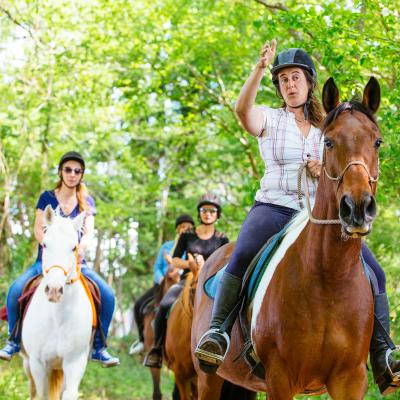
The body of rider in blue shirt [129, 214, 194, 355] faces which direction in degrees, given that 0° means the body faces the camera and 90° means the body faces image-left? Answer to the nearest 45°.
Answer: approximately 315°

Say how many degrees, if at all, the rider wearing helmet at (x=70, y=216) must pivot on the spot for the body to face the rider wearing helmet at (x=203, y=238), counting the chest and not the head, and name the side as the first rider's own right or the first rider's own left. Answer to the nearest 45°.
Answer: approximately 135° to the first rider's own left

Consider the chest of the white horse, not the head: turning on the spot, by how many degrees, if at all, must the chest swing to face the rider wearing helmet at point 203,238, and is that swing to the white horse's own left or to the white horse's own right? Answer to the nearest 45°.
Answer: approximately 135° to the white horse's own left

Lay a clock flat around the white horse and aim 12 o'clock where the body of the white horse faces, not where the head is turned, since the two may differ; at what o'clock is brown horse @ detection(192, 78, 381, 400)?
The brown horse is roughly at 11 o'clock from the white horse.

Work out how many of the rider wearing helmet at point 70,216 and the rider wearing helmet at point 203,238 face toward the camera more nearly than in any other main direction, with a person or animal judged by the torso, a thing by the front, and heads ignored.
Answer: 2

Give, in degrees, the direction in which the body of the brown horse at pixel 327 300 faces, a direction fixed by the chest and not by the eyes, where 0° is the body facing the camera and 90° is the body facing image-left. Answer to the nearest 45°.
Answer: approximately 315°

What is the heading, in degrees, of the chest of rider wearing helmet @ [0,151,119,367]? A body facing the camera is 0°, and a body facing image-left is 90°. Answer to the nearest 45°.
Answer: approximately 0°
